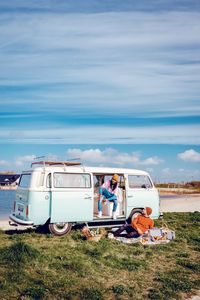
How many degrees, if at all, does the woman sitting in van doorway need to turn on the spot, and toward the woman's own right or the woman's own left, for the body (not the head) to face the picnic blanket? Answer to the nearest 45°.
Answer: approximately 45° to the woman's own left

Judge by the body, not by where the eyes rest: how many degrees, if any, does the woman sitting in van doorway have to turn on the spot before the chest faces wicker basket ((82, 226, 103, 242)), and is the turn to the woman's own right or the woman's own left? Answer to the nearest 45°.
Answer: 0° — they already face it

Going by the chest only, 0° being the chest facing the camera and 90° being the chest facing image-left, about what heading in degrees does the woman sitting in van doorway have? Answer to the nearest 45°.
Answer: approximately 0°
